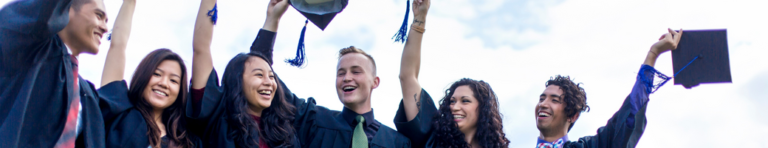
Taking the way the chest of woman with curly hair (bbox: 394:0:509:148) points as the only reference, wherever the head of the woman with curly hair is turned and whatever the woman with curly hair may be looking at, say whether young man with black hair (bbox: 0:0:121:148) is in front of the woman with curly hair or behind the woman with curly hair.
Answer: in front

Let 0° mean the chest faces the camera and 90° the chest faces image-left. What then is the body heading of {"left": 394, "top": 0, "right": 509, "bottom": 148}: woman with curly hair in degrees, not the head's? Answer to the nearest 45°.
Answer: approximately 45°

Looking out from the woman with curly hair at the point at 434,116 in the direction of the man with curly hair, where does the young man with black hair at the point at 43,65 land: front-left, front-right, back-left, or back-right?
back-right

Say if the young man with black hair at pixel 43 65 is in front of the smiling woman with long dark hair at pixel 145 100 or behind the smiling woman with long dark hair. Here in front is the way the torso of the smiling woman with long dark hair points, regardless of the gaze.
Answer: in front

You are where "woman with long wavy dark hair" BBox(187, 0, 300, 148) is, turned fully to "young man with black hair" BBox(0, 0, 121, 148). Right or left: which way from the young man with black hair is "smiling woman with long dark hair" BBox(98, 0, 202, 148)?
right
